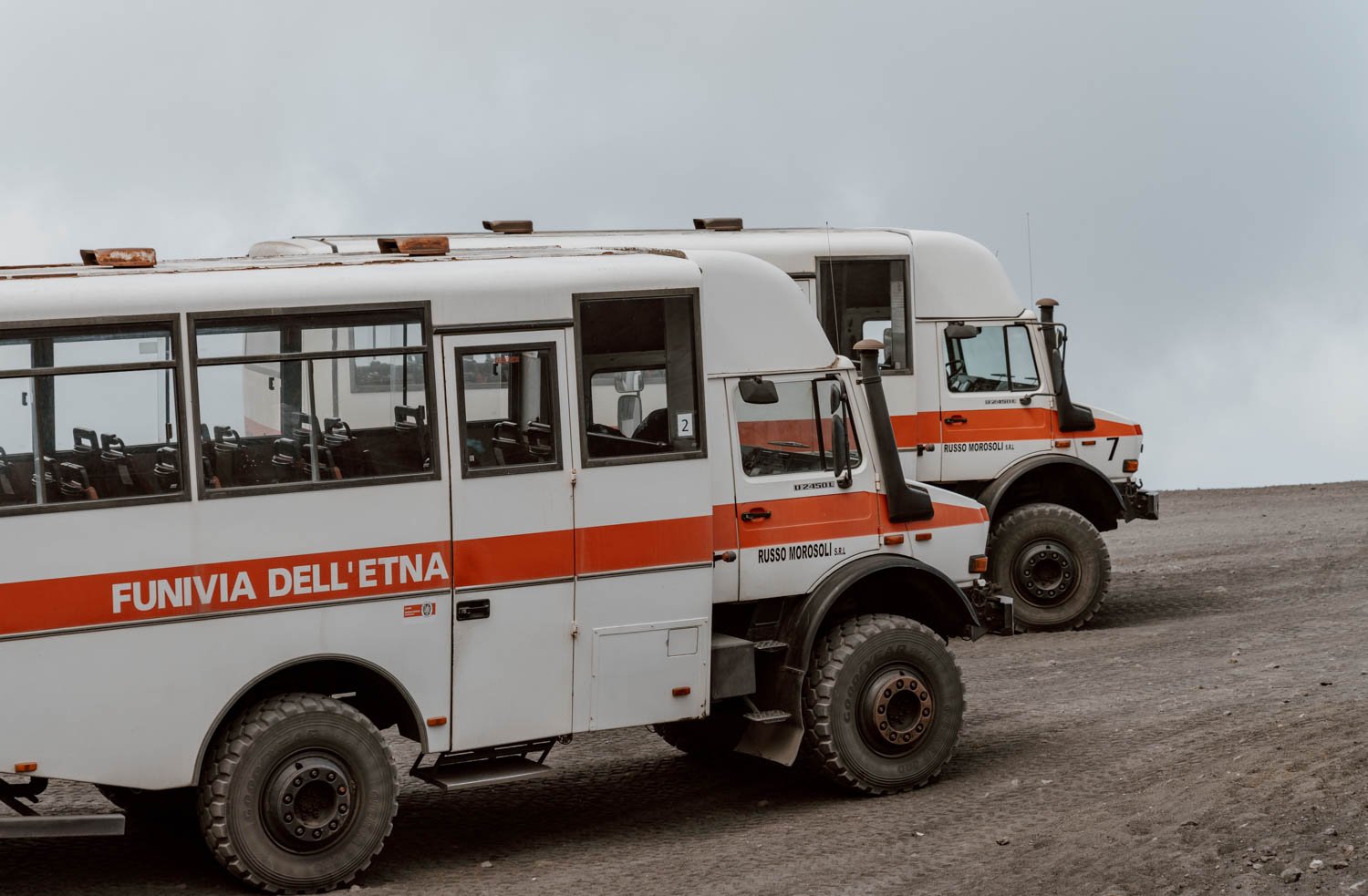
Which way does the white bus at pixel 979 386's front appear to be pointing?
to the viewer's right

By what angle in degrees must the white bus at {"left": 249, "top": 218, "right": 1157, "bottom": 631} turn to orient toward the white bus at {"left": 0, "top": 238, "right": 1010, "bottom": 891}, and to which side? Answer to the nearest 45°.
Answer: approximately 135° to its right
